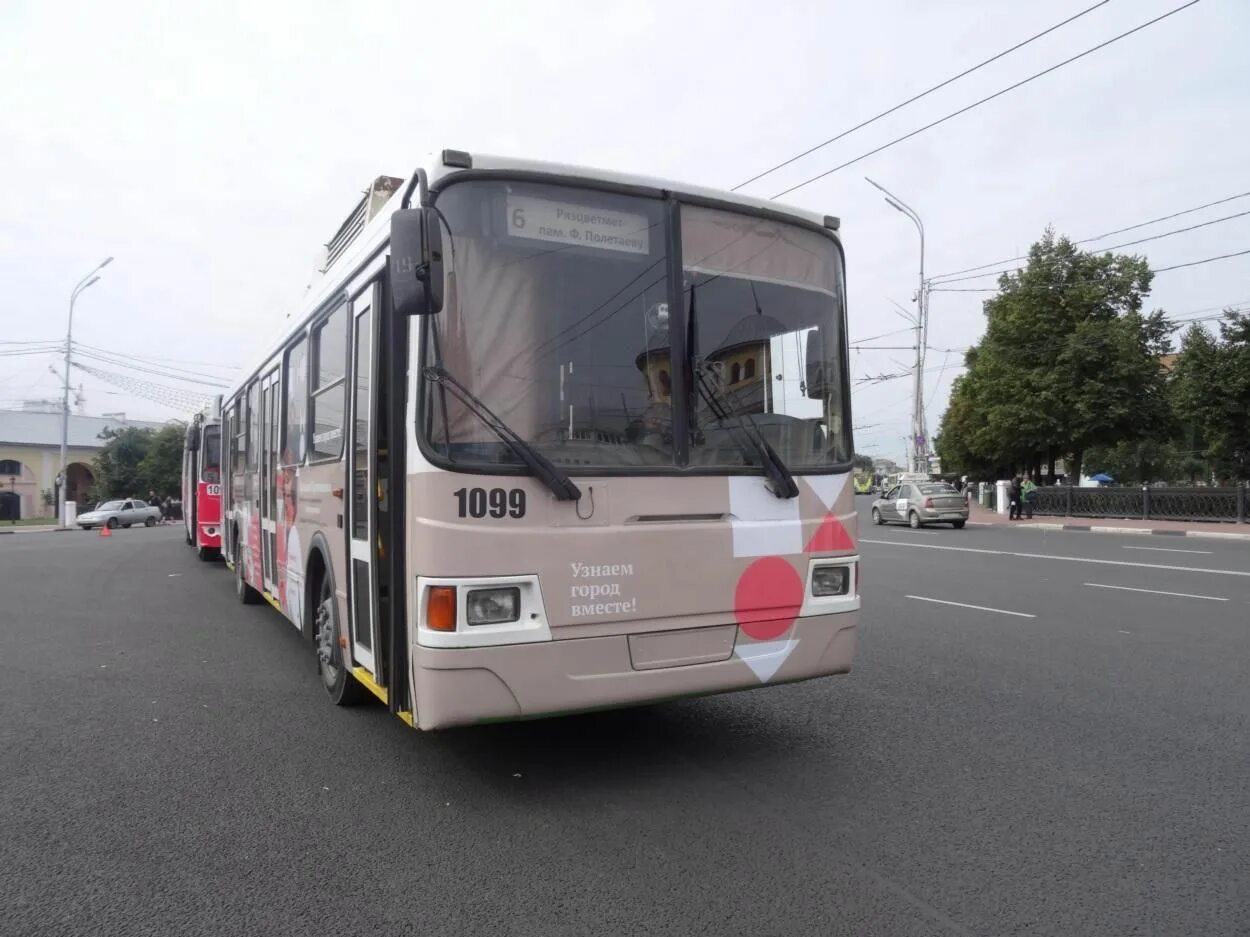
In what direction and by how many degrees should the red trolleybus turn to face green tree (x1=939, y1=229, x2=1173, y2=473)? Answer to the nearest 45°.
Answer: approximately 90° to its left

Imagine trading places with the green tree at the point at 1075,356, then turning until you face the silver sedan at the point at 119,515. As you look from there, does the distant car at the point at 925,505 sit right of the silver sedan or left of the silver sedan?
left

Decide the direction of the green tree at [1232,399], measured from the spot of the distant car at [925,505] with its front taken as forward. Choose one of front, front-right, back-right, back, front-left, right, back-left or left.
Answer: back-right

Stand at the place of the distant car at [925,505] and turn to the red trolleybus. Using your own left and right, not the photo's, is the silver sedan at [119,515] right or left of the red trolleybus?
right

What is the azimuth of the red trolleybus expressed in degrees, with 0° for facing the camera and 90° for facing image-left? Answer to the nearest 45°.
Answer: approximately 0°

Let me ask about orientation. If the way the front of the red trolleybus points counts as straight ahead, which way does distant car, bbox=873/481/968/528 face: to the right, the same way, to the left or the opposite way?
the opposite way

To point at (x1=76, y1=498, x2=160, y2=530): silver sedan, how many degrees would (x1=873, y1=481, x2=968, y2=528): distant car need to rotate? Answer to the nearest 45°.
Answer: approximately 45° to its left

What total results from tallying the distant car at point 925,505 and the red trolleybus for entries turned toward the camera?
1

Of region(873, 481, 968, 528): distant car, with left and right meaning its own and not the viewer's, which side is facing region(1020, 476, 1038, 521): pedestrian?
right

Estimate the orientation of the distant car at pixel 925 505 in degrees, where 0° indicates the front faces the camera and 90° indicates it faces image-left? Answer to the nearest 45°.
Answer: approximately 135°

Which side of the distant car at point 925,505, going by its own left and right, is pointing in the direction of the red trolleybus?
left

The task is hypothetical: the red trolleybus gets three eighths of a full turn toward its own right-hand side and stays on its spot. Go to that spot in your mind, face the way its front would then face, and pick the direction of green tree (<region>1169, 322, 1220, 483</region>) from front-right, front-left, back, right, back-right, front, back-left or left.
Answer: back-right
